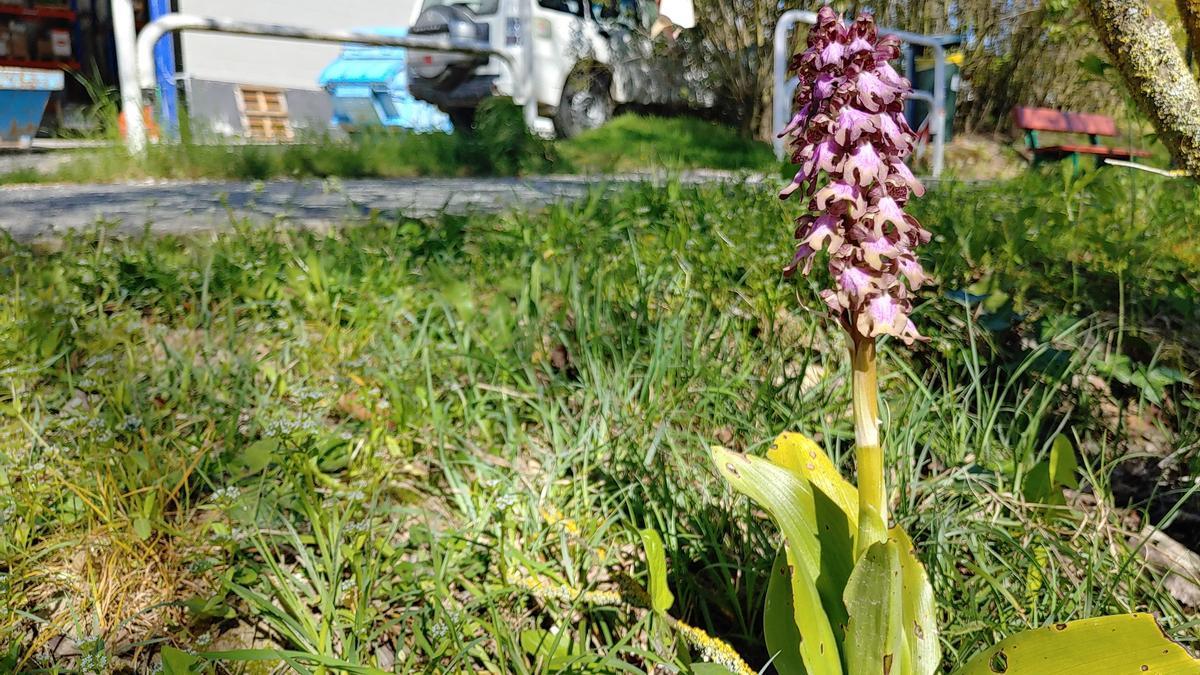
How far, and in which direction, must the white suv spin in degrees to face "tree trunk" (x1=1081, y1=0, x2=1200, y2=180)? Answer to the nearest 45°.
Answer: approximately 135° to its right

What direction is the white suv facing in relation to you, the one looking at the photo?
facing away from the viewer and to the right of the viewer

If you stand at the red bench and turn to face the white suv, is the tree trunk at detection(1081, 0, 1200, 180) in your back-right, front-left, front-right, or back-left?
back-left

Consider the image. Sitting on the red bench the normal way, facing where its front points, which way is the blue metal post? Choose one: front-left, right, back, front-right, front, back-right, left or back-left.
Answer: back-right

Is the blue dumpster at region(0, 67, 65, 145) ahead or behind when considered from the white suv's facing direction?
behind

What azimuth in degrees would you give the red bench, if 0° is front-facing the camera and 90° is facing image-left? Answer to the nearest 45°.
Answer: approximately 315°

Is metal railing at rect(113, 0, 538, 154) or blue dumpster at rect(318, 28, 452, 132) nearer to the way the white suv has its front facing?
the blue dumpster

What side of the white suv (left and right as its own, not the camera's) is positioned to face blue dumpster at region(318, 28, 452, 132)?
left
